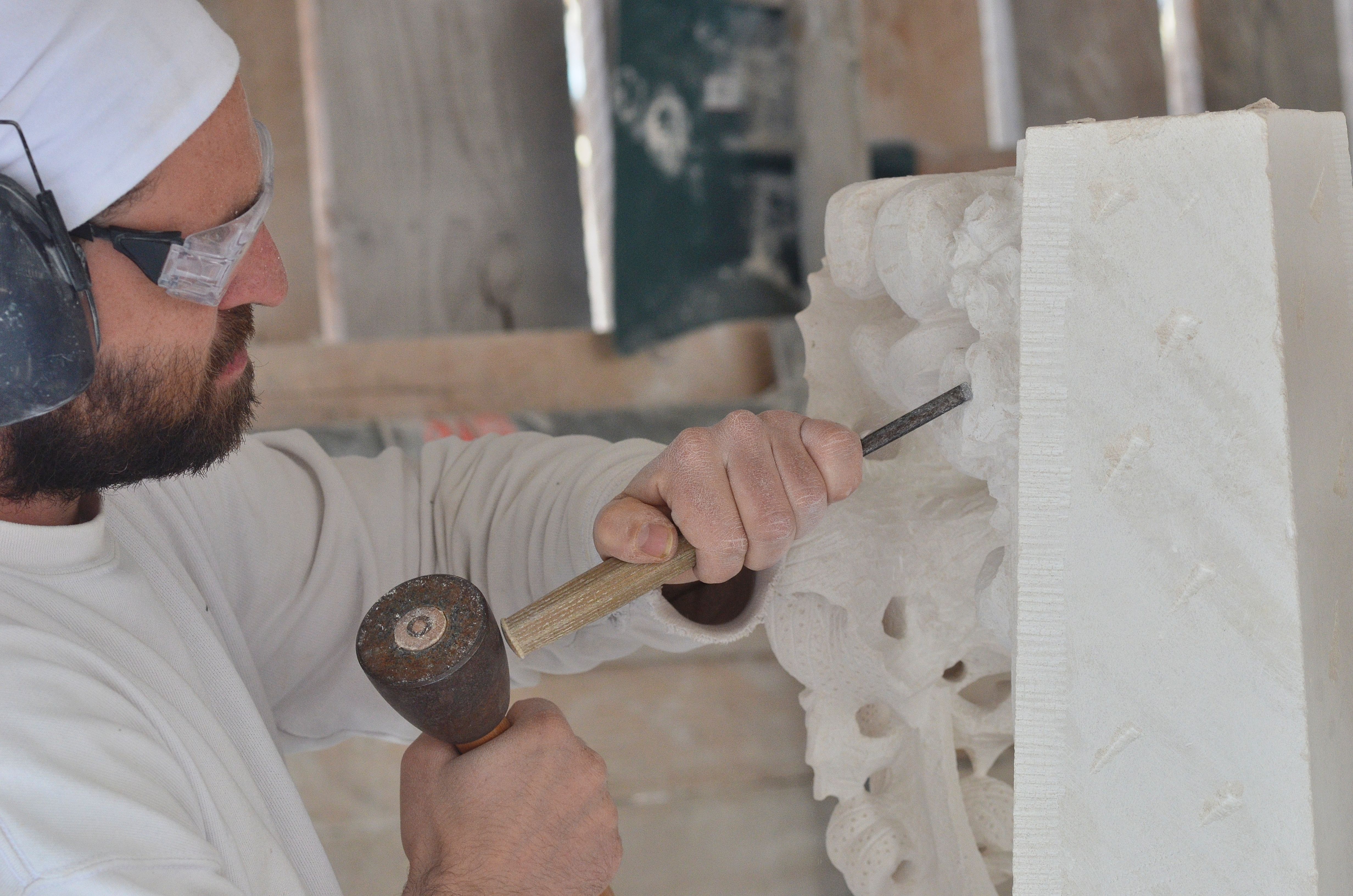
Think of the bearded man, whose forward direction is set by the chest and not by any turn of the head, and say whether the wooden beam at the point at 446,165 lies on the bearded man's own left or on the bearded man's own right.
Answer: on the bearded man's own left

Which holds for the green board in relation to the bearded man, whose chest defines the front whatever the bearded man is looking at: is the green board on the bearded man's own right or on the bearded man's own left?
on the bearded man's own left

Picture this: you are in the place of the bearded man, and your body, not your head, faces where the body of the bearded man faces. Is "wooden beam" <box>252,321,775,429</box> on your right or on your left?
on your left

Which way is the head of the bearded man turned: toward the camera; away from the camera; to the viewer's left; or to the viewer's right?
to the viewer's right

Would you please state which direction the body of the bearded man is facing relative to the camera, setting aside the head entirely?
to the viewer's right
